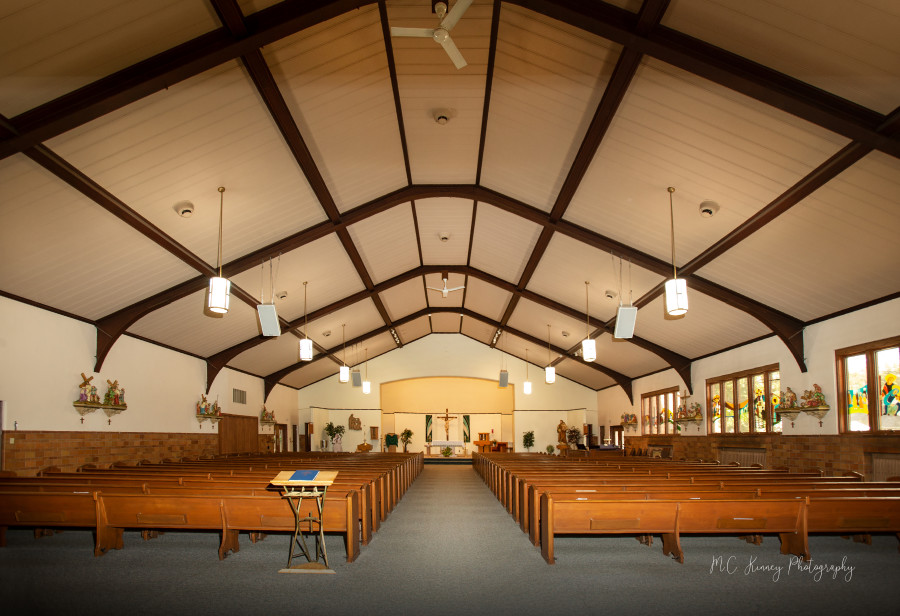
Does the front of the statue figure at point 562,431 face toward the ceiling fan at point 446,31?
yes

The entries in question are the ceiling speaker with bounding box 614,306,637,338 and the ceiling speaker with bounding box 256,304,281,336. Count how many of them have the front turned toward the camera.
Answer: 2

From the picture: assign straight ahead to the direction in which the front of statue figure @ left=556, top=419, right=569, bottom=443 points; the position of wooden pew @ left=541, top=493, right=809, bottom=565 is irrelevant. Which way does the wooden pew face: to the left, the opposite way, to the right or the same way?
the opposite way

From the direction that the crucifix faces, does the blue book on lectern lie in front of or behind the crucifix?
in front

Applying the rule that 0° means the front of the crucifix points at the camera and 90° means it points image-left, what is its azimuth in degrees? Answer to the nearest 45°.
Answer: approximately 0°

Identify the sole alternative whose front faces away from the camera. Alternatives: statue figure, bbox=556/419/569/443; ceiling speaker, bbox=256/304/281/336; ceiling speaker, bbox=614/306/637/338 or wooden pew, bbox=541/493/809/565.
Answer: the wooden pew

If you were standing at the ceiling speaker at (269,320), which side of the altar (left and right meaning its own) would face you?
front

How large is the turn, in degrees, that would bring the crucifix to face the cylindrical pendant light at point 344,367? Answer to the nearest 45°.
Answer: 0° — it already faces it

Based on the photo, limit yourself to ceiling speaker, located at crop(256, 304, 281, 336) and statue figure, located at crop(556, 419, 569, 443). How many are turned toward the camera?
2

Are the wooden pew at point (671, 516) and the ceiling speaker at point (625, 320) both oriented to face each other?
yes

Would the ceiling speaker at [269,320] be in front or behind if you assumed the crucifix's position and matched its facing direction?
in front
